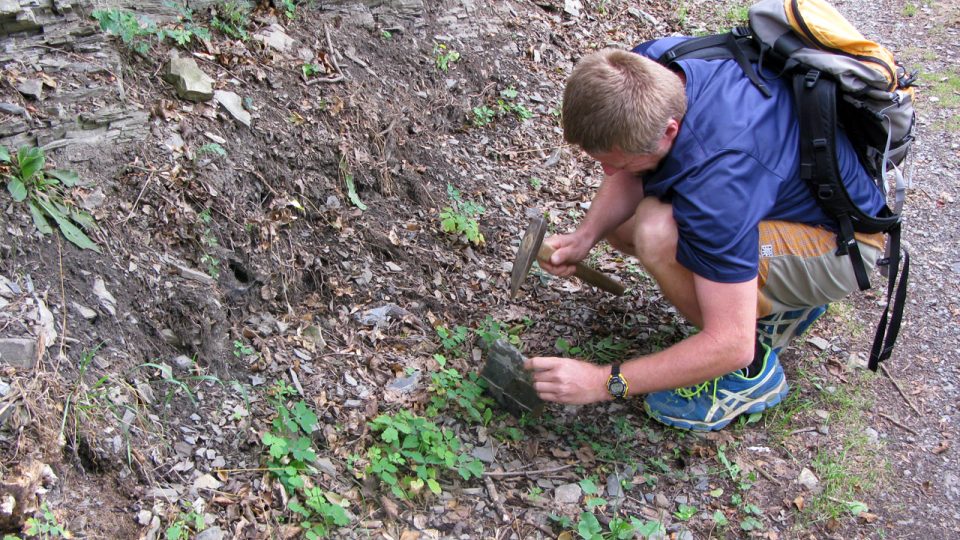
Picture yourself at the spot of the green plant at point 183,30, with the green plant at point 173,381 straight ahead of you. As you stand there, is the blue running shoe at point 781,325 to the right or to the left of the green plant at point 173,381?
left

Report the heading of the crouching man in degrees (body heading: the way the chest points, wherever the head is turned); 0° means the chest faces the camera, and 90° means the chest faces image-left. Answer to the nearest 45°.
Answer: approximately 90°

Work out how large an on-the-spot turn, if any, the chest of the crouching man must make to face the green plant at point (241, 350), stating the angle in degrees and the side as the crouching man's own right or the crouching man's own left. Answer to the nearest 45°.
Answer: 0° — they already face it

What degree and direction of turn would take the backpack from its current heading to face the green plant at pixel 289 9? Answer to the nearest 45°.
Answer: approximately 180°

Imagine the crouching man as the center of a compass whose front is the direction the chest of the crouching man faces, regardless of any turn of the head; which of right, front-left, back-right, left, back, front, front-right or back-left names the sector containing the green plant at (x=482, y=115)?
front-right

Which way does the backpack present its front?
to the viewer's right

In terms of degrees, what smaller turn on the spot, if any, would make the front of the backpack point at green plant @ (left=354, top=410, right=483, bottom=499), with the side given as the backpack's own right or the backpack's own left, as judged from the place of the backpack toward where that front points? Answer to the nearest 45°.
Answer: approximately 135° to the backpack's own right

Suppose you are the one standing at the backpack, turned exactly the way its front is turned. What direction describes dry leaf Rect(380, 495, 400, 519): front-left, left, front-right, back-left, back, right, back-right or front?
back-right

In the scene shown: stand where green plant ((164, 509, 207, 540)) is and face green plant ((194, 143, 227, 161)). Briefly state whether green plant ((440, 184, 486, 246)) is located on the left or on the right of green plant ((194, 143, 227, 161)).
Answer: right

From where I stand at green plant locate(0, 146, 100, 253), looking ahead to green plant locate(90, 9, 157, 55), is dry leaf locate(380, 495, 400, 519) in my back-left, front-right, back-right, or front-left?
back-right

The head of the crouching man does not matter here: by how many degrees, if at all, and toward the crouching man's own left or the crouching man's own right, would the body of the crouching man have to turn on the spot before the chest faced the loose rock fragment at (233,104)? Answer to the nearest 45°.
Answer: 0° — they already face it
